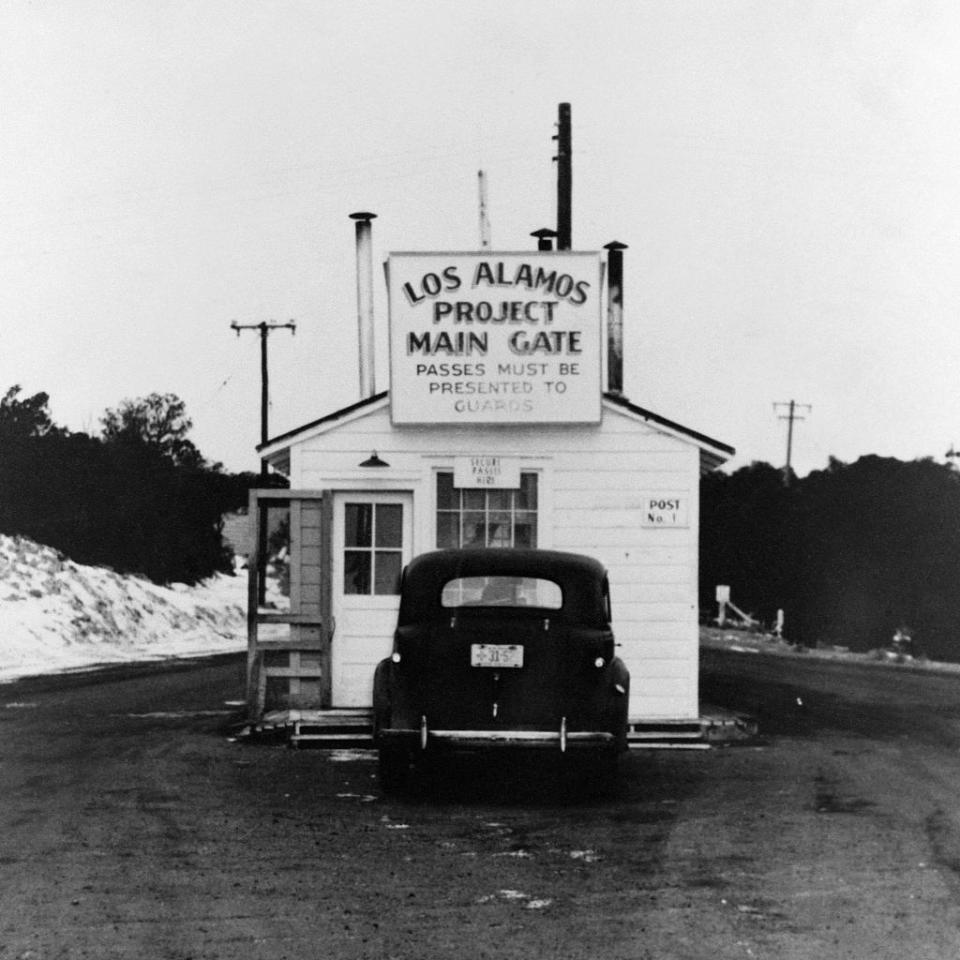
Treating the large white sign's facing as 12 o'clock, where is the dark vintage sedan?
The dark vintage sedan is roughly at 12 o'clock from the large white sign.

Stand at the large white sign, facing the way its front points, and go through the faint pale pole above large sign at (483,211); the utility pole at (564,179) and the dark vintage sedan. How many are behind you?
2

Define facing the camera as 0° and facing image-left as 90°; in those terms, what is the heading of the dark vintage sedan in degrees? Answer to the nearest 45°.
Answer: approximately 180°

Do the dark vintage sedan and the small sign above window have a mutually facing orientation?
yes

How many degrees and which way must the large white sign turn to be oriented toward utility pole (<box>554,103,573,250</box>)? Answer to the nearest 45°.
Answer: approximately 180°

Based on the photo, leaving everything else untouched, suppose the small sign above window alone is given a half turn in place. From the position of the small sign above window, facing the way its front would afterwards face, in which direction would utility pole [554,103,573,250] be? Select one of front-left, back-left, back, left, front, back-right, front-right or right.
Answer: front

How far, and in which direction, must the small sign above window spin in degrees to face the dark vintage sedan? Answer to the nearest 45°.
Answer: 0° — it already faces it

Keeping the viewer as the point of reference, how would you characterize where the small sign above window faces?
facing the viewer

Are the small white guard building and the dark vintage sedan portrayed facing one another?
yes

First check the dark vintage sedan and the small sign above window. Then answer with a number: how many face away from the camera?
1

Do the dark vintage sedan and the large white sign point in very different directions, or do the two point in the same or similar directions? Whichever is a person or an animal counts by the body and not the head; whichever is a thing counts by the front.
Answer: very different directions

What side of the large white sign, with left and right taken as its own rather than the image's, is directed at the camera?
front

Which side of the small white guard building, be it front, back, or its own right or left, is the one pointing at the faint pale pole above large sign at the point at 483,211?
back

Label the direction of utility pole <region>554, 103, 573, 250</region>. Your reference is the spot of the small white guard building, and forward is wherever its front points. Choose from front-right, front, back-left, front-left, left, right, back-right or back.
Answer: back

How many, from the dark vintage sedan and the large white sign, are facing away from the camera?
1

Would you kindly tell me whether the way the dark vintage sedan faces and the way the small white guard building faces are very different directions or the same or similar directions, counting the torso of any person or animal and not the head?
very different directions

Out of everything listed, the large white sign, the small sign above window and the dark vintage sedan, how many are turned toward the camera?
2
